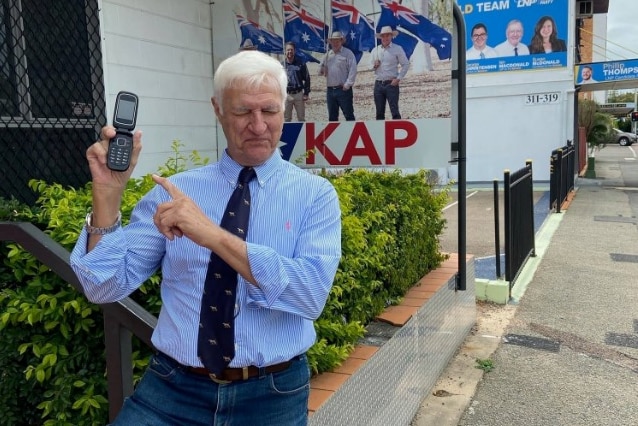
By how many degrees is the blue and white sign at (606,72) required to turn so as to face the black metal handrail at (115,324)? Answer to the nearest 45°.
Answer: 0° — it already faces it

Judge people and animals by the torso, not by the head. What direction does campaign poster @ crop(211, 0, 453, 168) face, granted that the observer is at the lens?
facing the viewer

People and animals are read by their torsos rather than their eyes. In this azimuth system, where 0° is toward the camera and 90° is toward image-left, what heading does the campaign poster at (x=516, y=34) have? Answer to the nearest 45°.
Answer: approximately 0°

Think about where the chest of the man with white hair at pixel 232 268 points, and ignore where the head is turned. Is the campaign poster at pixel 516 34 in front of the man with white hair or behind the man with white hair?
behind

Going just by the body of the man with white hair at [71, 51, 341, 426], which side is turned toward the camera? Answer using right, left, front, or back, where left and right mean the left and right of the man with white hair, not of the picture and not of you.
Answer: front

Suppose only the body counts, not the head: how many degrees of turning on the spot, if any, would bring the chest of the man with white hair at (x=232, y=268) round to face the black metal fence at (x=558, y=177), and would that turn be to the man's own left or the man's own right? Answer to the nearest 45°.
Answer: approximately 135° to the man's own left
